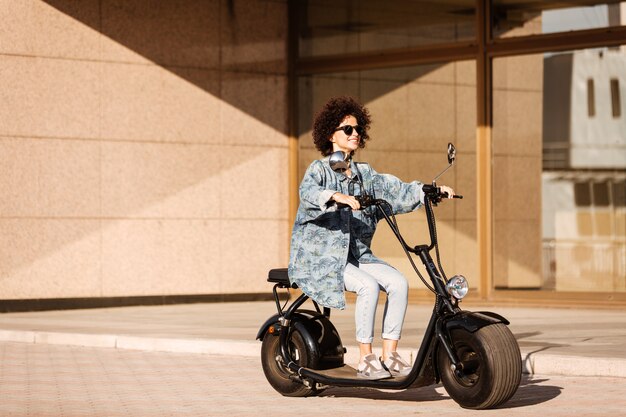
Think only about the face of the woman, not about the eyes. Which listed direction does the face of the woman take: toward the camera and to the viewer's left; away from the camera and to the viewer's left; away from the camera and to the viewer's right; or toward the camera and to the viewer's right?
toward the camera and to the viewer's right

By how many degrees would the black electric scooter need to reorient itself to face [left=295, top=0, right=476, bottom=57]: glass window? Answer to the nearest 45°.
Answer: approximately 135° to its left

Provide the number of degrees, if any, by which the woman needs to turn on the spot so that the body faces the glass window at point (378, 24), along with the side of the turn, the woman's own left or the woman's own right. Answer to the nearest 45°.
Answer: approximately 135° to the woman's own left

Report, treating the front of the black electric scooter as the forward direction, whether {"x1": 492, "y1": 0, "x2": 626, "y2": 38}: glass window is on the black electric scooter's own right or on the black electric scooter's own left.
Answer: on the black electric scooter's own left

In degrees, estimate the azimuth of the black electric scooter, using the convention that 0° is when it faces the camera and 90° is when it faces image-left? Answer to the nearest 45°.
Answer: approximately 315°

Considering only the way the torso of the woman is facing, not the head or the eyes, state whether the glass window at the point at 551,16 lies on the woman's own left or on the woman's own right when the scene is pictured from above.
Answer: on the woman's own left
